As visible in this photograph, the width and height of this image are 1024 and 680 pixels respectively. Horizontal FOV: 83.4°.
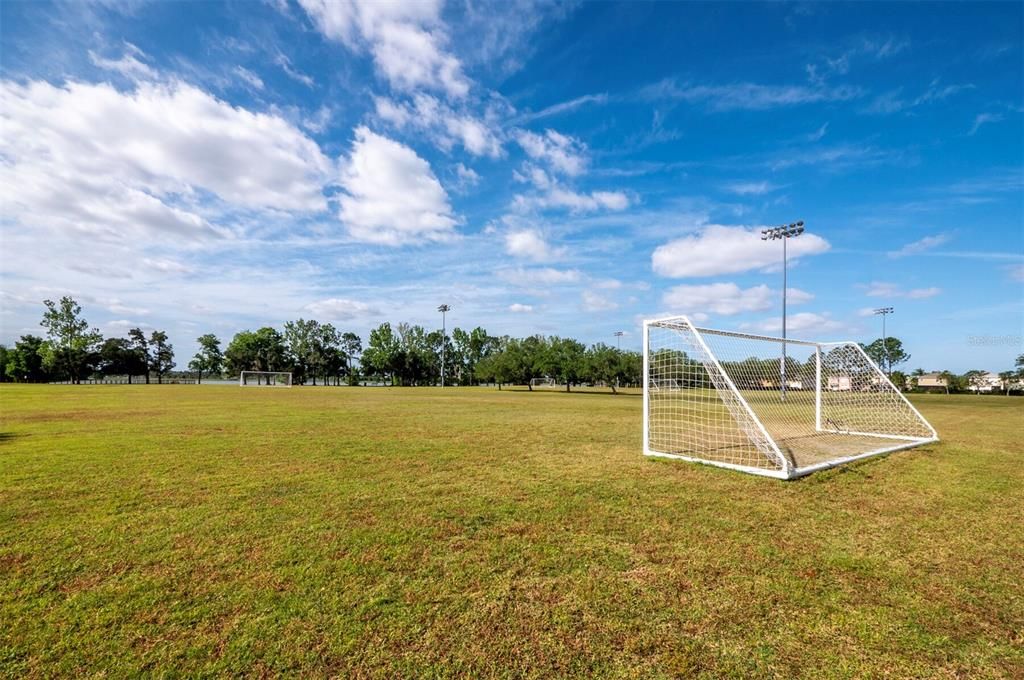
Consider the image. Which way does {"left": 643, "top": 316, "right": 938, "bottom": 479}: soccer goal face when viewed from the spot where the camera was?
facing away from the viewer and to the left of the viewer
